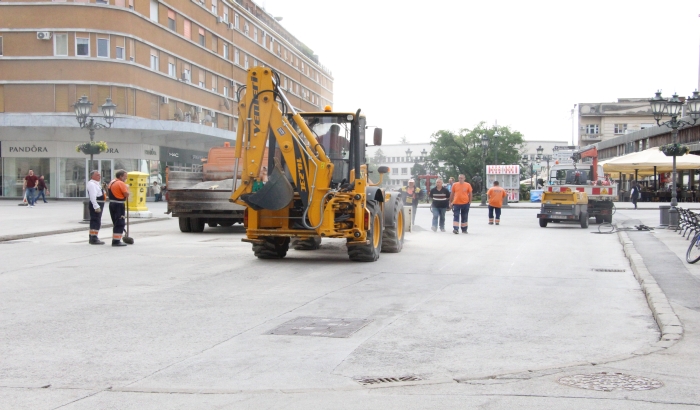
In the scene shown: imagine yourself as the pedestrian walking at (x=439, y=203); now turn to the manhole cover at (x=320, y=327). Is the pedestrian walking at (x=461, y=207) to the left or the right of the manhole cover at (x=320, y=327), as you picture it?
left

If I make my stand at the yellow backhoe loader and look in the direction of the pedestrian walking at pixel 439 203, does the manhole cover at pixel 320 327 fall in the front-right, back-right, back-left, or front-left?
back-right

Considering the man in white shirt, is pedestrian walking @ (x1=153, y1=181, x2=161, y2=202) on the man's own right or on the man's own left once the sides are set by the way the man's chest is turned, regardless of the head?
on the man's own left
